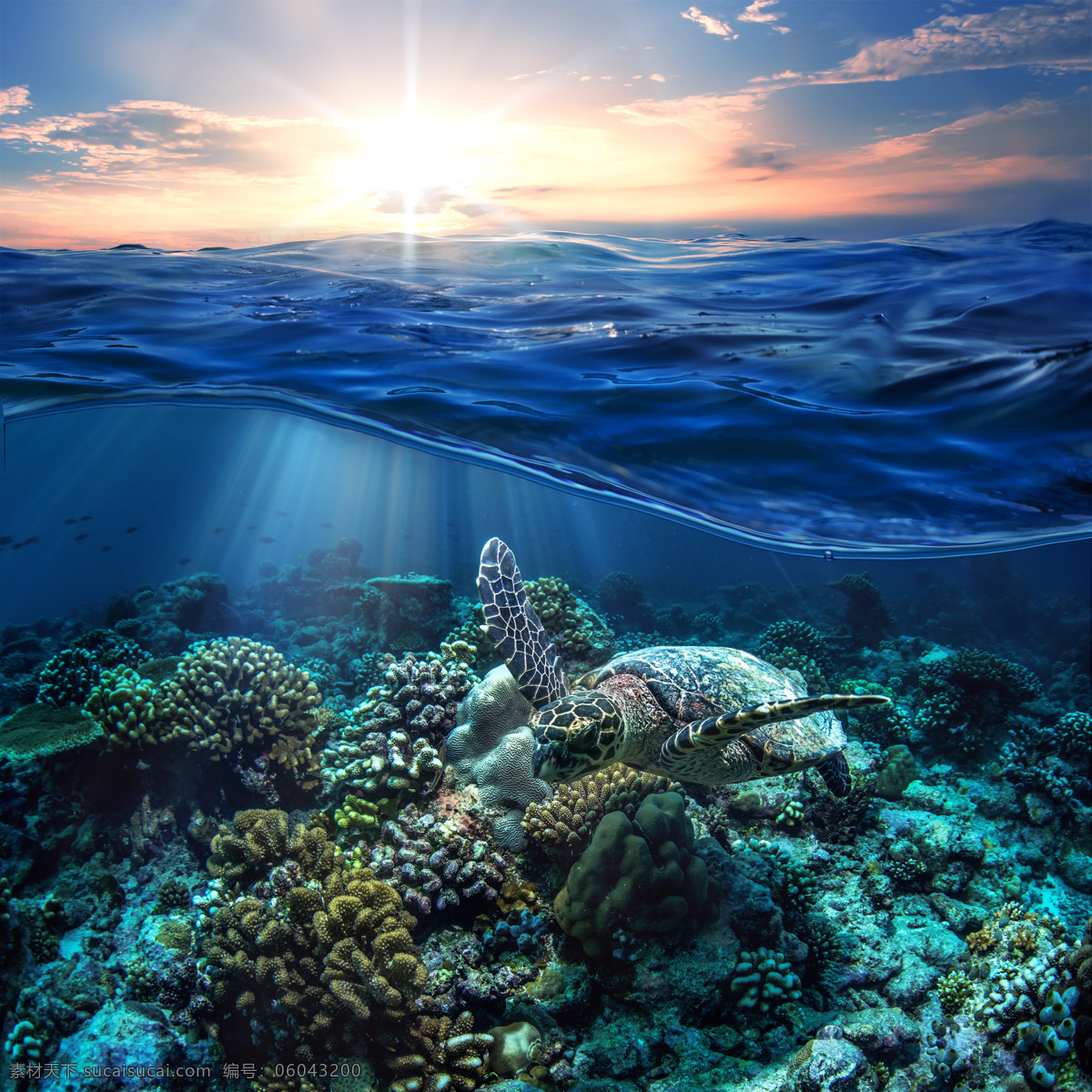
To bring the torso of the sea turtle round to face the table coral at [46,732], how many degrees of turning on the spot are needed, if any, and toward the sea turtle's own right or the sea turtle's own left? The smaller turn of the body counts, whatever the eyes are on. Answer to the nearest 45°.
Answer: approximately 45° to the sea turtle's own right

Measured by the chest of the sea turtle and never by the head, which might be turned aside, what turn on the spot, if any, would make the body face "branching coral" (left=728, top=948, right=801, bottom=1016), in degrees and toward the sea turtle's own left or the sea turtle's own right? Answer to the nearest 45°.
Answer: approximately 90° to the sea turtle's own left

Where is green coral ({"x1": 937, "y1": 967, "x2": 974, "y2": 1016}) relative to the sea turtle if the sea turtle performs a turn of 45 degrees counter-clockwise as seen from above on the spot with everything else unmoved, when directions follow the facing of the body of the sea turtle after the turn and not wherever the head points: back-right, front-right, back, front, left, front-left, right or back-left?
left

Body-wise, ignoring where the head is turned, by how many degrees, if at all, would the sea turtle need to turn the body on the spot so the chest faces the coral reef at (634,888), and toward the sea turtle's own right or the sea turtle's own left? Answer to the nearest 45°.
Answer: approximately 45° to the sea turtle's own left

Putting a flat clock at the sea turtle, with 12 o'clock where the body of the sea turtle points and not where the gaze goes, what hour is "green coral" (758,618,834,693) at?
The green coral is roughly at 5 o'clock from the sea turtle.

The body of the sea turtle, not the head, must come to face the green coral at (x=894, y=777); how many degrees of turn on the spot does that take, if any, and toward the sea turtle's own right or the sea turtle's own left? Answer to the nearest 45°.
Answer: approximately 180°

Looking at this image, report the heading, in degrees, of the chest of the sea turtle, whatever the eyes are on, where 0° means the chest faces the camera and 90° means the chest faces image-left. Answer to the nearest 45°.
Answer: approximately 45°

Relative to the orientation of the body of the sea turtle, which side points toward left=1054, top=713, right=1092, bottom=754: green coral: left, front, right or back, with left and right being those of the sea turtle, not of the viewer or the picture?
back
